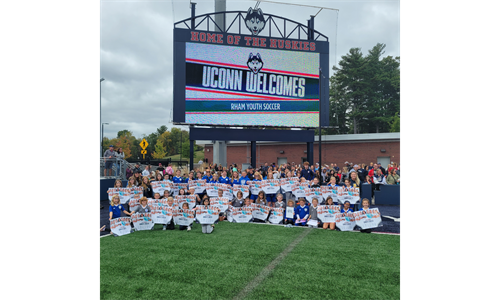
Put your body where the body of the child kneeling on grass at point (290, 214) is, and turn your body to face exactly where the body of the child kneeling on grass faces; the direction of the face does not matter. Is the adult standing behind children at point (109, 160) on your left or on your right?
on your right

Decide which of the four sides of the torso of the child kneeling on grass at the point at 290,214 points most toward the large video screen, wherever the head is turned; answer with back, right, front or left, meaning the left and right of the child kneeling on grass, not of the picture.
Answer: back

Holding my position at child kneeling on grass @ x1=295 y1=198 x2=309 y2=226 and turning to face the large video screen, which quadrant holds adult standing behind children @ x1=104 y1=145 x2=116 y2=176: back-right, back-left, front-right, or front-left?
front-left

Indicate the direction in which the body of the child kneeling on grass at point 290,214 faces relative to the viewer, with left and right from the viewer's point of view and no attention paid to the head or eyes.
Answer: facing the viewer
